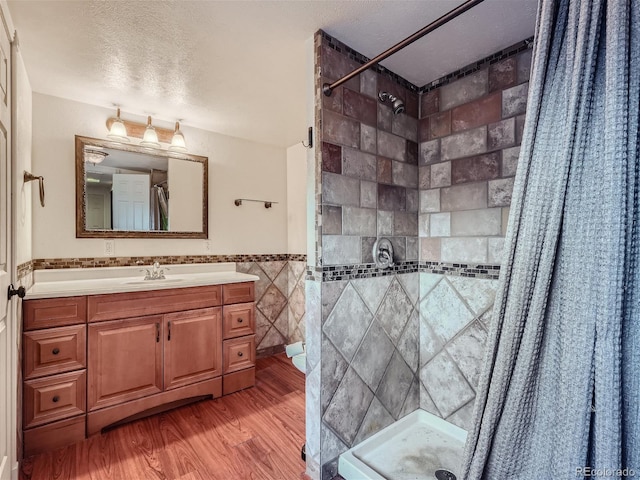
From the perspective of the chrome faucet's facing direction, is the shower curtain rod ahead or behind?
ahead

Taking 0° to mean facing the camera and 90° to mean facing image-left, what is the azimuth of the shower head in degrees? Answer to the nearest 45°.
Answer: approximately 315°

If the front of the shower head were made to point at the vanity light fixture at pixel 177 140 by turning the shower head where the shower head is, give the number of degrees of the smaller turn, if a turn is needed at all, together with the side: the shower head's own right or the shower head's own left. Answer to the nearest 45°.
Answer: approximately 135° to the shower head's own right

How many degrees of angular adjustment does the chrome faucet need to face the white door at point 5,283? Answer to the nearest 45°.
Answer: approximately 45° to its right

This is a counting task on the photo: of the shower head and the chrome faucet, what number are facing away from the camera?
0

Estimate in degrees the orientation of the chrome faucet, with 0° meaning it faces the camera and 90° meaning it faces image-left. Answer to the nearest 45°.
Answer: approximately 0°

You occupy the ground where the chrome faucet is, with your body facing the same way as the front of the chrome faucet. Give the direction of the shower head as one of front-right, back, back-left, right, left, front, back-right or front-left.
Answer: front-left

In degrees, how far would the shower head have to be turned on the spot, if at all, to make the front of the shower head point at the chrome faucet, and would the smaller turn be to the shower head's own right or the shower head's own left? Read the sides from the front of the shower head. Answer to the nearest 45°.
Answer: approximately 135° to the shower head's own right

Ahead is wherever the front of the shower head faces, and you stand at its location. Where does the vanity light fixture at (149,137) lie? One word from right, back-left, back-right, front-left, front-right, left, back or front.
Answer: back-right

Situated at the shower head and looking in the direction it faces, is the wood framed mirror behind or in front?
behind
